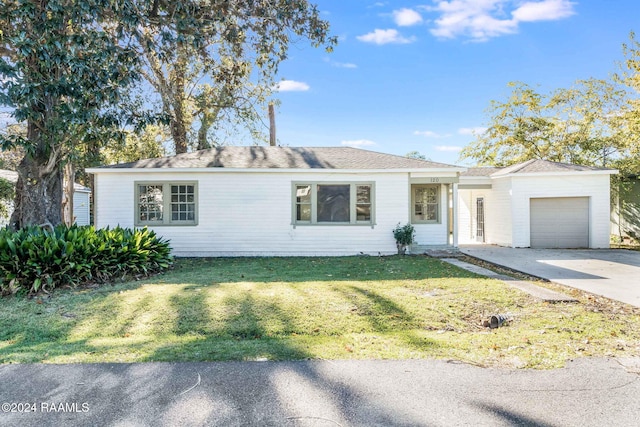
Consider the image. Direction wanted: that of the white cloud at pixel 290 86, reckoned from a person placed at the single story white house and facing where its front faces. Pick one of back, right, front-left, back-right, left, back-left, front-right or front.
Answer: back

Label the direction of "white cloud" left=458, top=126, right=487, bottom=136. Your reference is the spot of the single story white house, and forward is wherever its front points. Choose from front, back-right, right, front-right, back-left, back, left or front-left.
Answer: back-left

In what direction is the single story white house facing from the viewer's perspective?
toward the camera

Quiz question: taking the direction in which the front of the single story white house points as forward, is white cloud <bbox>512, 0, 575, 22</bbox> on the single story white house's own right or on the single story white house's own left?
on the single story white house's own left

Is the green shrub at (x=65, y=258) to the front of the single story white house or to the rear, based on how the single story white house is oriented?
to the front

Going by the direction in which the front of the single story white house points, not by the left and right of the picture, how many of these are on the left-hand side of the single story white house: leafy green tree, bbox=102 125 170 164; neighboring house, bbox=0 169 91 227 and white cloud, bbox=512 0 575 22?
1
